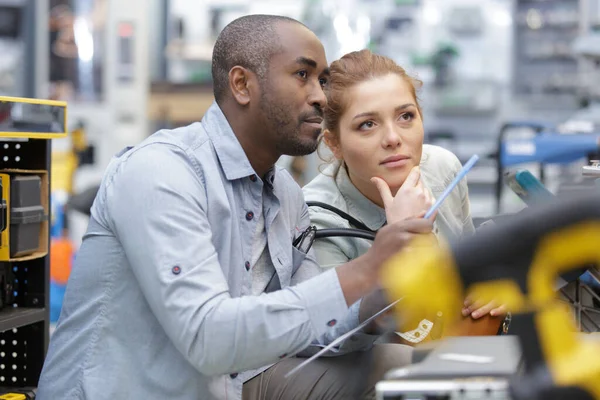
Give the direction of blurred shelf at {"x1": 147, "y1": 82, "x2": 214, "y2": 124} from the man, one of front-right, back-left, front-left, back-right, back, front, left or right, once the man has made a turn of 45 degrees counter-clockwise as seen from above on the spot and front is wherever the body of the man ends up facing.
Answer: left

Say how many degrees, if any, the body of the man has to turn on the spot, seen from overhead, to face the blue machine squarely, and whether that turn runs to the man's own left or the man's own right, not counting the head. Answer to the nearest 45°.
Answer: approximately 90° to the man's own left

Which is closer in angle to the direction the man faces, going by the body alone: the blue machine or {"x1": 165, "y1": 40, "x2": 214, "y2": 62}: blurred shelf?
the blue machine

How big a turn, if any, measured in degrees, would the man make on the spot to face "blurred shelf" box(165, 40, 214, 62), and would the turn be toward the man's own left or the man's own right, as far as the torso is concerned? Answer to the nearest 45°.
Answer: approximately 135° to the man's own left

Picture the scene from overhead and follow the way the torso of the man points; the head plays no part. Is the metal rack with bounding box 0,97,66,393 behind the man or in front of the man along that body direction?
behind
